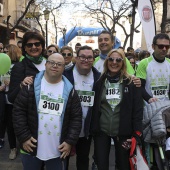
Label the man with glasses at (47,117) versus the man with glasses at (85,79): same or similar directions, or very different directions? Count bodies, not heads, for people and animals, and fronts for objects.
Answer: same or similar directions

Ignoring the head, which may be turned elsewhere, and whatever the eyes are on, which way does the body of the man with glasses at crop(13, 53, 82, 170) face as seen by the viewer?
toward the camera

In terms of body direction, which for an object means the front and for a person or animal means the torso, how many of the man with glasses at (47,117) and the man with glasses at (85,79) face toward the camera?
2

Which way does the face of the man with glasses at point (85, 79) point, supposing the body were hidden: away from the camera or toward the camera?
toward the camera

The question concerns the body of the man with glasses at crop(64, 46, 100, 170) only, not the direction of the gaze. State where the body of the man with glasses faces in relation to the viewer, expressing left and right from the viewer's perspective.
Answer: facing the viewer

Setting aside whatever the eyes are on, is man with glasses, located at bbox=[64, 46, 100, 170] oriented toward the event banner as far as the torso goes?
no

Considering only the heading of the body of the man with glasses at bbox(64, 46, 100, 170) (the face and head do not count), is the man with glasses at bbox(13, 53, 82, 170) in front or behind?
in front

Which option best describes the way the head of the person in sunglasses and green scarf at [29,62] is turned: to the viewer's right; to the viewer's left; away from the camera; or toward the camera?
toward the camera

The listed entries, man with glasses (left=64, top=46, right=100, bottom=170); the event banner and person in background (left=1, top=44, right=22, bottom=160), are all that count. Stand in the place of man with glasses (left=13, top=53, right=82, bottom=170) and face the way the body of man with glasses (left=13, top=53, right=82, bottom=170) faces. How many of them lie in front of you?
0

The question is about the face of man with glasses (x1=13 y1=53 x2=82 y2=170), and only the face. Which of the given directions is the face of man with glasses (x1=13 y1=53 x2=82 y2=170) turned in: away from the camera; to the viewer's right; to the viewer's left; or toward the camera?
toward the camera

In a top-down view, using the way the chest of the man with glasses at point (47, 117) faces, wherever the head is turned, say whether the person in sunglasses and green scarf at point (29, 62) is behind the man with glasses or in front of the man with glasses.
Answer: behind

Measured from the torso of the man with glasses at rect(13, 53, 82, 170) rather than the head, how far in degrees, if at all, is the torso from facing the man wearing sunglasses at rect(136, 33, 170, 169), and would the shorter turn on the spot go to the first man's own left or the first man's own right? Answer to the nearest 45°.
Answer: approximately 135° to the first man's own left
